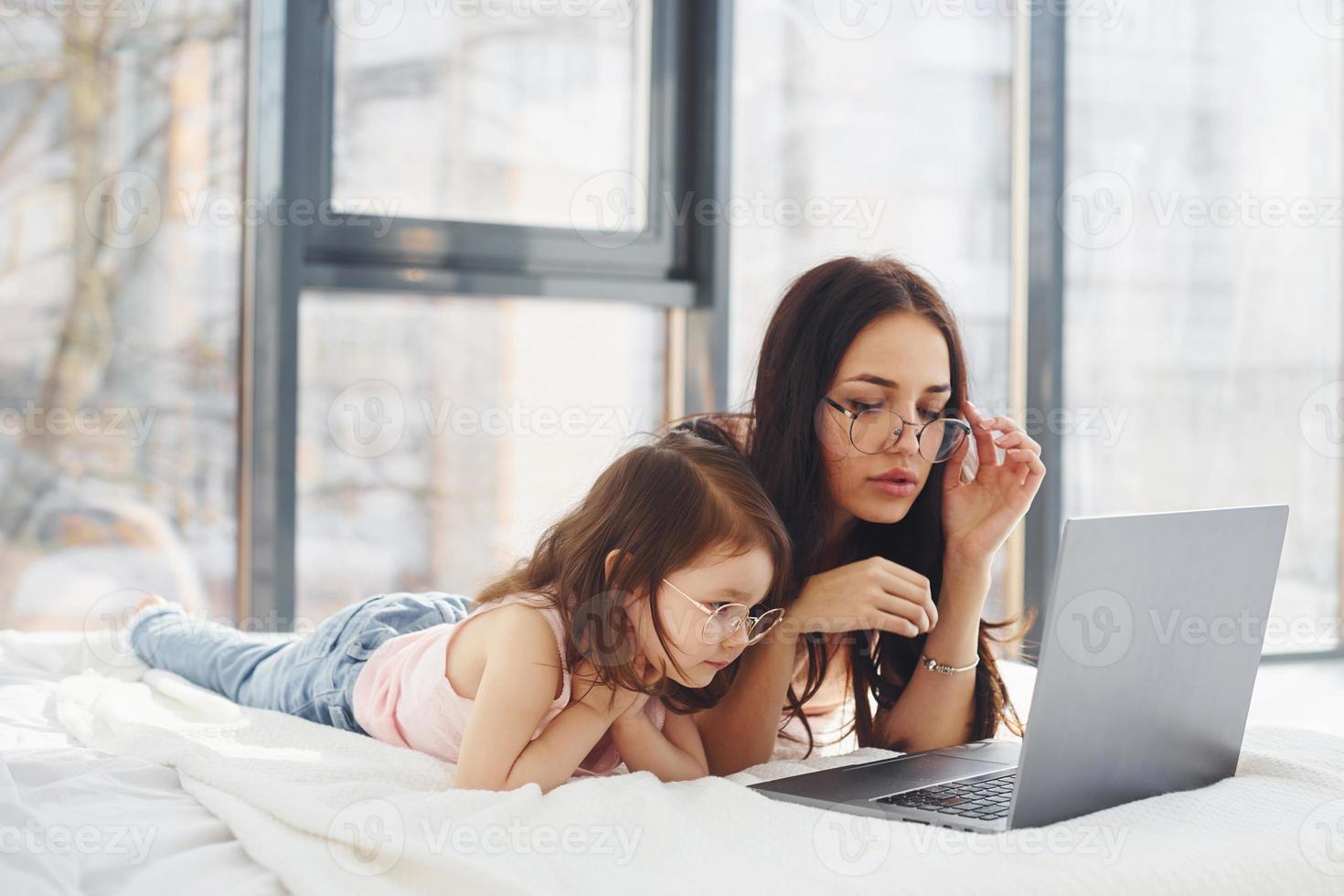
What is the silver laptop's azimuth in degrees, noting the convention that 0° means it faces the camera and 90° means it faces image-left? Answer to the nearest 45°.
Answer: approximately 135°
